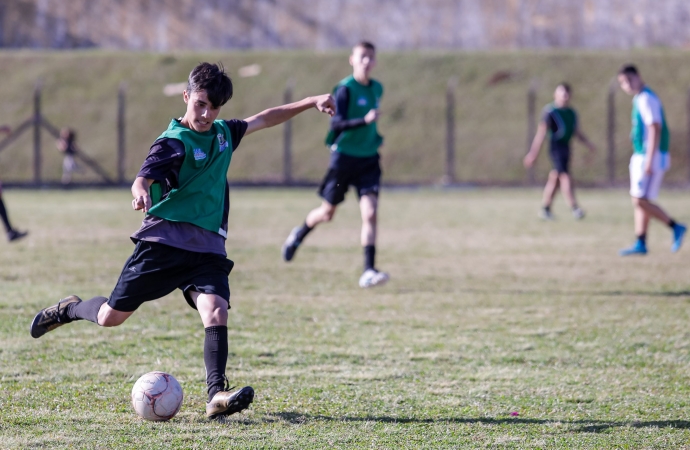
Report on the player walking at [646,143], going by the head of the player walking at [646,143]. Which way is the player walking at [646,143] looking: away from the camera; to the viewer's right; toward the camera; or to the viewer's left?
to the viewer's left

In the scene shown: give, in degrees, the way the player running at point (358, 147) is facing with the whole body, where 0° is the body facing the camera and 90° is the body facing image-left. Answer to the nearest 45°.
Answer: approximately 315°

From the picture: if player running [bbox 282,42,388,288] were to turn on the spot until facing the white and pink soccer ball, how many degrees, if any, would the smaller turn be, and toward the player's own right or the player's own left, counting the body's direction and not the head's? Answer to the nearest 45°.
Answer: approximately 45° to the player's own right

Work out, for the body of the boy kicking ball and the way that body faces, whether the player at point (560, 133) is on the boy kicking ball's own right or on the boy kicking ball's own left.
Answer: on the boy kicking ball's own left

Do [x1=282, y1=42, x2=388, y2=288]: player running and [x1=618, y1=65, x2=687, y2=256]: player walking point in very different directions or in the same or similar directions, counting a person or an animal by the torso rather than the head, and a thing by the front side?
very different directions

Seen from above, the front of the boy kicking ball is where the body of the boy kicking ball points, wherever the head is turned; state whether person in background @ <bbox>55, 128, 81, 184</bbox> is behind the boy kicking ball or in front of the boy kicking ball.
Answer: behind

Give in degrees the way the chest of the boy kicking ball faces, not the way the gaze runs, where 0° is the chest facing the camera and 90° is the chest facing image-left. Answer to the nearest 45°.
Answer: approximately 315°

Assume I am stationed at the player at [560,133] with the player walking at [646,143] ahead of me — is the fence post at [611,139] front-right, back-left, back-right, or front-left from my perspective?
back-left
